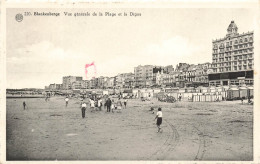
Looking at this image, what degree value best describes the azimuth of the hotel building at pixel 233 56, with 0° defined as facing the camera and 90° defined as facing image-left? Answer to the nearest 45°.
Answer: approximately 45°

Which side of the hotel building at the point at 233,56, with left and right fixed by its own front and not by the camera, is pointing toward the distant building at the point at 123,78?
right
